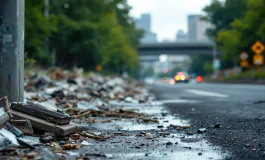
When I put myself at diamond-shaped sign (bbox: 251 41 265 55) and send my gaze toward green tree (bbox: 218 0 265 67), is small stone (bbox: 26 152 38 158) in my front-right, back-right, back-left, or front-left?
back-left

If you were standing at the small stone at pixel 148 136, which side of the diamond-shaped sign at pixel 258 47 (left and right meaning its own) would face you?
front

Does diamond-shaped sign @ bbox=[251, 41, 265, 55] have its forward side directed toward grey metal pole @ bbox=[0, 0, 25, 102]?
yes

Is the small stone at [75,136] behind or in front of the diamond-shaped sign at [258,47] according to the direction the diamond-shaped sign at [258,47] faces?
in front

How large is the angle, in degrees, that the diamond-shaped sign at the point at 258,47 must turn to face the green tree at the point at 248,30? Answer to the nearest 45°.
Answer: approximately 180°

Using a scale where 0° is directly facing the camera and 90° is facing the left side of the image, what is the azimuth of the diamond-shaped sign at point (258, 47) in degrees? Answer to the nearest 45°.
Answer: approximately 0°

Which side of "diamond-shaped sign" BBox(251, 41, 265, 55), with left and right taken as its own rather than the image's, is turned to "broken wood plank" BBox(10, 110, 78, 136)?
front

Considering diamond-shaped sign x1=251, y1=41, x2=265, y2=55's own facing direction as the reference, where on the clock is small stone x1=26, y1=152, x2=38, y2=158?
The small stone is roughly at 12 o'clock from the diamond-shaped sign.

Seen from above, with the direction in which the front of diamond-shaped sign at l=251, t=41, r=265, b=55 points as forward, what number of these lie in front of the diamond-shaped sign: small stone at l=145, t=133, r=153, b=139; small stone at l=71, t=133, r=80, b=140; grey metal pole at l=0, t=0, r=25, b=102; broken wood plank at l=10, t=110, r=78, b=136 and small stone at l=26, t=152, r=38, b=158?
5
